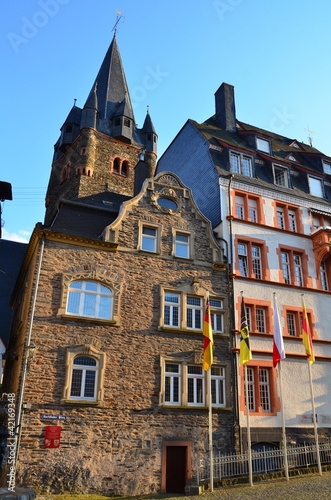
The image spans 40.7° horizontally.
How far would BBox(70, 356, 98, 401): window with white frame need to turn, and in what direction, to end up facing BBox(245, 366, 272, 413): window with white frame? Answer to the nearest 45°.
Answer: approximately 90° to its left

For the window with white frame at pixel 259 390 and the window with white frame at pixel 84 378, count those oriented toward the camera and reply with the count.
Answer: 2

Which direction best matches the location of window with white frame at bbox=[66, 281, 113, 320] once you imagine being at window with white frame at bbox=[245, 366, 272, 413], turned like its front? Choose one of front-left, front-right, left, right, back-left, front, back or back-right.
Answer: front-right

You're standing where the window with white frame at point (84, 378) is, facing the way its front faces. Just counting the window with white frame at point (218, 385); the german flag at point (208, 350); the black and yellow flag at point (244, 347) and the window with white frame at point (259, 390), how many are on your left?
4

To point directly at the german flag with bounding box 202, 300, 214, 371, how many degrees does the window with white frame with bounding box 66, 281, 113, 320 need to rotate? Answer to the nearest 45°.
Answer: approximately 90° to its left

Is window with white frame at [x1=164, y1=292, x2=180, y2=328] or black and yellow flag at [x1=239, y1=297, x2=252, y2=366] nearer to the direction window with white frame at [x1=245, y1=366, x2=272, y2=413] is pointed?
the black and yellow flag

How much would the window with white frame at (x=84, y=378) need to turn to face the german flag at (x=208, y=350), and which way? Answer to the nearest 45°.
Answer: approximately 90° to its left

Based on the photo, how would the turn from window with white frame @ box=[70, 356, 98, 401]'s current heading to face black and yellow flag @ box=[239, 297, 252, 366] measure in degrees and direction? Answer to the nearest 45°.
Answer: approximately 90° to its left

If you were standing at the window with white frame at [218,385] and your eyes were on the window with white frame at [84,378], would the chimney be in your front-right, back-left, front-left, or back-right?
back-right

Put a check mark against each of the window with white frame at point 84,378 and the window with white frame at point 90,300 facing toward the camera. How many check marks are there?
2

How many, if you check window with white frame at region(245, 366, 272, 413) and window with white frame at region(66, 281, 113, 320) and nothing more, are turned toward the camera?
2

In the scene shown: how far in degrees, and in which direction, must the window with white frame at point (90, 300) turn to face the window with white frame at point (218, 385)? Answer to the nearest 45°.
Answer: approximately 90° to its left
